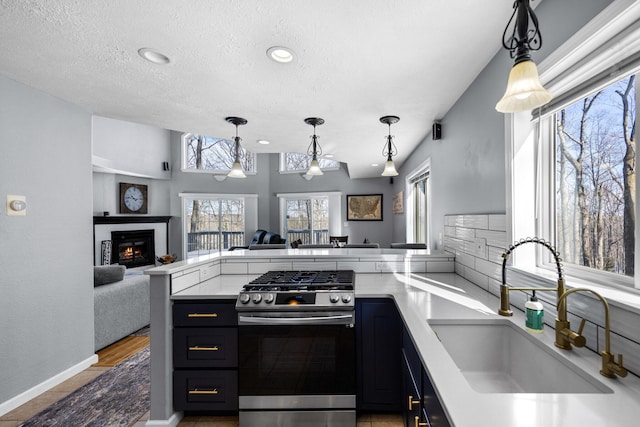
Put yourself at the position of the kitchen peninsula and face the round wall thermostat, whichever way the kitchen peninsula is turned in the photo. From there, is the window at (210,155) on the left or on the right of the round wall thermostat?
right

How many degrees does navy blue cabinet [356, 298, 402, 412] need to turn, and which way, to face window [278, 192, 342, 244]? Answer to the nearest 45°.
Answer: approximately 180°

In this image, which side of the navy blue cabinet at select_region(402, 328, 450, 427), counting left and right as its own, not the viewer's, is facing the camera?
left

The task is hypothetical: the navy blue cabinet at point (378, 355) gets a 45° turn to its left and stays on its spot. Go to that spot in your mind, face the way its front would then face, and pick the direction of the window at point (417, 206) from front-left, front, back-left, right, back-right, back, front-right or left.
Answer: back-left

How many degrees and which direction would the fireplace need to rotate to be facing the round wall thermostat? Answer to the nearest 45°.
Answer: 0° — it already faces it

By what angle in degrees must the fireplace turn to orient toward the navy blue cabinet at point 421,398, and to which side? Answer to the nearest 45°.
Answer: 0° — it already faces it
